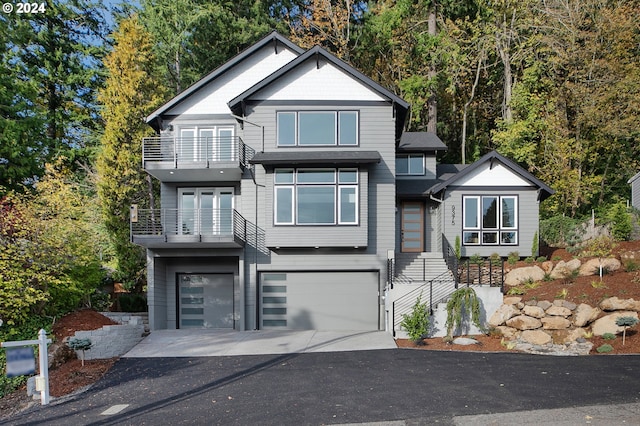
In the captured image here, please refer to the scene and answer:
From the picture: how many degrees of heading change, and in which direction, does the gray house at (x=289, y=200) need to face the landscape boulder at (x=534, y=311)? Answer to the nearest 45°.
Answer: approximately 45° to its left

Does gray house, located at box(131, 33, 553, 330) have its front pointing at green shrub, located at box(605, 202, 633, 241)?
no

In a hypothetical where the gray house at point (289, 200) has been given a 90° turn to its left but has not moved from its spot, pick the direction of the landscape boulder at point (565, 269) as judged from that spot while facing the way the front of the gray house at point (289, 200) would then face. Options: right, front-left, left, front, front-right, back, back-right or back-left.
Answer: front

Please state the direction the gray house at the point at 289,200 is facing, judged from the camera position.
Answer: facing the viewer

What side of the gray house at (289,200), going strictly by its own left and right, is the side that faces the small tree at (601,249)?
left

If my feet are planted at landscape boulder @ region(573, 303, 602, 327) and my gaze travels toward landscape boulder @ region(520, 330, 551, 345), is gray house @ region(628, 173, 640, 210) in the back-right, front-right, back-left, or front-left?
back-right

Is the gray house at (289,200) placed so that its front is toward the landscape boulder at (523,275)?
no

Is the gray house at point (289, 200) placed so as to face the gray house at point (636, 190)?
no

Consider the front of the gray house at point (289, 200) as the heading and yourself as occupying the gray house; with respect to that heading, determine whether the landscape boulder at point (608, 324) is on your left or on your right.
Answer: on your left

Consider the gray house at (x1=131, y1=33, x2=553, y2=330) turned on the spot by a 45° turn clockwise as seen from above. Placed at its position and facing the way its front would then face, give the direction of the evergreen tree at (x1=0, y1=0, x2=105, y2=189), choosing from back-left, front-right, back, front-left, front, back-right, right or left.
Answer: right

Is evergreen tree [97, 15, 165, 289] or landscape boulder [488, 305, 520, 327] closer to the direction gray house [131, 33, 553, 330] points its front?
the landscape boulder
